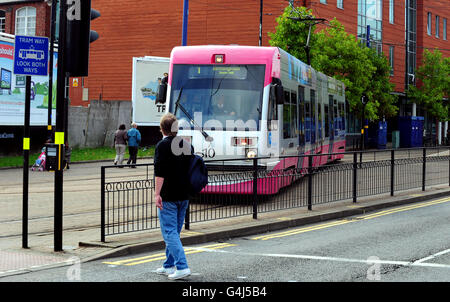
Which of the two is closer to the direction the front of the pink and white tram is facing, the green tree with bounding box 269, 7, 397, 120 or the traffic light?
the traffic light

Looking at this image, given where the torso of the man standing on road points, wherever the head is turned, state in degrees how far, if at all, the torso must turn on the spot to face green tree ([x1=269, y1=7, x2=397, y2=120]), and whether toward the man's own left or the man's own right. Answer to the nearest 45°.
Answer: approximately 45° to the man's own right

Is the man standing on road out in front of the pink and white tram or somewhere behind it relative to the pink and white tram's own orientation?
in front

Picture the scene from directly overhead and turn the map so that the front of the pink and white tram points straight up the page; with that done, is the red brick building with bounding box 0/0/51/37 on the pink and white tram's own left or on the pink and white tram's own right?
on the pink and white tram's own right

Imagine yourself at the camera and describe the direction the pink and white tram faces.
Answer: facing the viewer and to the left of the viewer

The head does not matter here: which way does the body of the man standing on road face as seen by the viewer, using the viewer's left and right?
facing away from the viewer and to the left of the viewer

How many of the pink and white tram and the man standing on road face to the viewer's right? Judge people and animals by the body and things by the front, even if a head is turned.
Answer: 0

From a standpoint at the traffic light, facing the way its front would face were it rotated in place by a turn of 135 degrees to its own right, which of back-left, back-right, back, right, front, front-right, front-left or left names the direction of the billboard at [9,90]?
back-right
